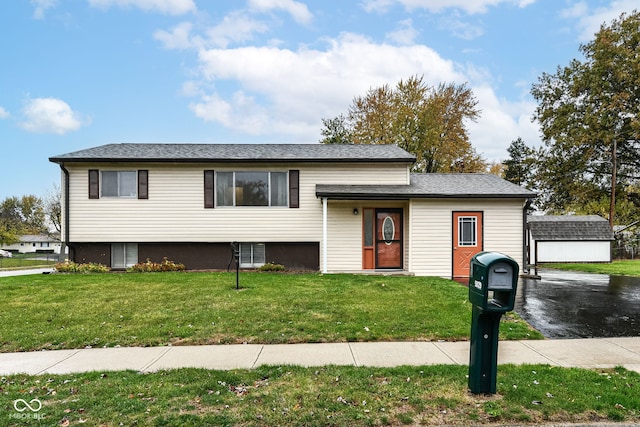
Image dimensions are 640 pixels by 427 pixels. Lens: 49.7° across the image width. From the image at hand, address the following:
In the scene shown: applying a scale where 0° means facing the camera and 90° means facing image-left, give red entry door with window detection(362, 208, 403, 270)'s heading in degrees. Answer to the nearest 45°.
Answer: approximately 0°

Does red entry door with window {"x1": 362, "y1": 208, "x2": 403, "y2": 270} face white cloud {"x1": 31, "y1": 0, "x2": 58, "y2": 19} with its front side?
no

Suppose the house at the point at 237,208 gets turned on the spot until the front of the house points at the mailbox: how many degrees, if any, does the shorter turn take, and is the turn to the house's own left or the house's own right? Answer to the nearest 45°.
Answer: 0° — it already faces it

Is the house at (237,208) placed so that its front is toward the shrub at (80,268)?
no

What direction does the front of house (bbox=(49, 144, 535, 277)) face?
toward the camera

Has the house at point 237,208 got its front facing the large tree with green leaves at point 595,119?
no

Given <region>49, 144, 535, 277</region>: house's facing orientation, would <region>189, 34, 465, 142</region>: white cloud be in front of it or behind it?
behind

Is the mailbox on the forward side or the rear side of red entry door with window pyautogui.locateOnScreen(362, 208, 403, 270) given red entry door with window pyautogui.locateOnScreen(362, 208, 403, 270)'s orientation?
on the forward side
